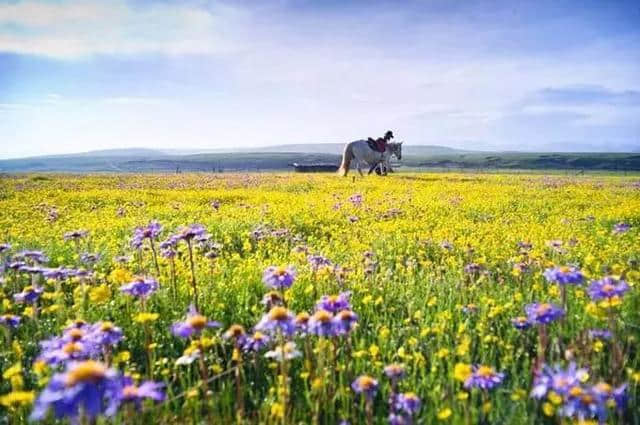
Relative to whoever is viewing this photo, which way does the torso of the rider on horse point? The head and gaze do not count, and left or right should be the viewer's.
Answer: facing to the right of the viewer

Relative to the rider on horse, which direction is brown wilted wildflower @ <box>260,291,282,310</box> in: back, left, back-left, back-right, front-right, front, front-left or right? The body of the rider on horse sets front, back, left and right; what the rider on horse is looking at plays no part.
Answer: right

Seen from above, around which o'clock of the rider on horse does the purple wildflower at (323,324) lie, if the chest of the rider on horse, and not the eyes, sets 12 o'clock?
The purple wildflower is roughly at 3 o'clock from the rider on horse.

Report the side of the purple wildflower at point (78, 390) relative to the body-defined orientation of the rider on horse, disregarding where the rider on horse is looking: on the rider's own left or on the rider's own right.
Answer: on the rider's own right

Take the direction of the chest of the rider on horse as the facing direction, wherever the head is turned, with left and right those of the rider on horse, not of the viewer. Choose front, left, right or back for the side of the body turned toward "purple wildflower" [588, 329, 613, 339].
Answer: right

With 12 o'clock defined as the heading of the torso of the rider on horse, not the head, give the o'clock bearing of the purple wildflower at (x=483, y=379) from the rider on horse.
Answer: The purple wildflower is roughly at 3 o'clock from the rider on horse.

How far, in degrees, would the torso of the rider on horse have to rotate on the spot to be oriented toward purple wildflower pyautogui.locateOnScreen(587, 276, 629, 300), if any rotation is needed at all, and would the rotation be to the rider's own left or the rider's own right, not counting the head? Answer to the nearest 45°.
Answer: approximately 90° to the rider's own right

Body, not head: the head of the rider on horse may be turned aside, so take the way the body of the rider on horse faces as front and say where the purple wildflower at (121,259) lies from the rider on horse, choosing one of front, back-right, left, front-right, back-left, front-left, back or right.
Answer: right

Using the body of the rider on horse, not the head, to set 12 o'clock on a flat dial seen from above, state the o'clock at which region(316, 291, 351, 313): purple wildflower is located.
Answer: The purple wildflower is roughly at 3 o'clock from the rider on horse.

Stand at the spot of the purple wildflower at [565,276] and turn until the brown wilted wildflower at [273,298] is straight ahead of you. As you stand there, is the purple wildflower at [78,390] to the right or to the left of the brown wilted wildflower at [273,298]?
left
